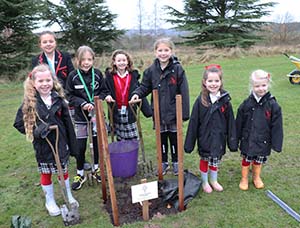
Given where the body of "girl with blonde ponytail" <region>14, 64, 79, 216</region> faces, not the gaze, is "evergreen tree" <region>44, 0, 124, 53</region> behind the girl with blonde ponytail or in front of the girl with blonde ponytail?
behind

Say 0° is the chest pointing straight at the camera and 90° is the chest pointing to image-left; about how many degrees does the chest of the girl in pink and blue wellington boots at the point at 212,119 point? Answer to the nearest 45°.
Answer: approximately 0°

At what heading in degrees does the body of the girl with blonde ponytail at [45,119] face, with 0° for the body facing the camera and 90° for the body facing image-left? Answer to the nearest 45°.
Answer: approximately 0°

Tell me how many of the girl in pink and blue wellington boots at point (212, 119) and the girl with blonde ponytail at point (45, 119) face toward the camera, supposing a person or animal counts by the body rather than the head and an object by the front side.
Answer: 2

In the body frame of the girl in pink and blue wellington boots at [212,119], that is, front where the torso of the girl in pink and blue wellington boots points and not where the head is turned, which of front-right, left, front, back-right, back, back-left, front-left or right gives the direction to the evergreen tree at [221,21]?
back

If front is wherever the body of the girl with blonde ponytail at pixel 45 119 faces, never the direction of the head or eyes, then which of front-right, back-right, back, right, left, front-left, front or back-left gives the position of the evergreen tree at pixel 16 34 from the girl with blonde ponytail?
back

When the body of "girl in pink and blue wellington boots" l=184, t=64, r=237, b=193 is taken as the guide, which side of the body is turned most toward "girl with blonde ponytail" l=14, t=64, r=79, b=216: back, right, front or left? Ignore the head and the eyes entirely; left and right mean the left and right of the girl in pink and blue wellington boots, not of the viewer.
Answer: right

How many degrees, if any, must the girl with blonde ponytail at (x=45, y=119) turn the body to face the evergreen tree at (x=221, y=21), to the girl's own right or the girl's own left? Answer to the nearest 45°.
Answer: approximately 135° to the girl's own left

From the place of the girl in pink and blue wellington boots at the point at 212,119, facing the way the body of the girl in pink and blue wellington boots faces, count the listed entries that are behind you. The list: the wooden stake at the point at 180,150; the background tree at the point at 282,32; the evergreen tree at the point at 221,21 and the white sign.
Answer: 2

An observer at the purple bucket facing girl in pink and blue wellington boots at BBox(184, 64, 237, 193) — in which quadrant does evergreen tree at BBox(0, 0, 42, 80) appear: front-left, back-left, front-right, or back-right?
back-left

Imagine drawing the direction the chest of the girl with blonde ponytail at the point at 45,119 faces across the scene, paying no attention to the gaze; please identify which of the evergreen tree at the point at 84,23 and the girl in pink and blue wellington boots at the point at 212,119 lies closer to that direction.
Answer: the girl in pink and blue wellington boots
